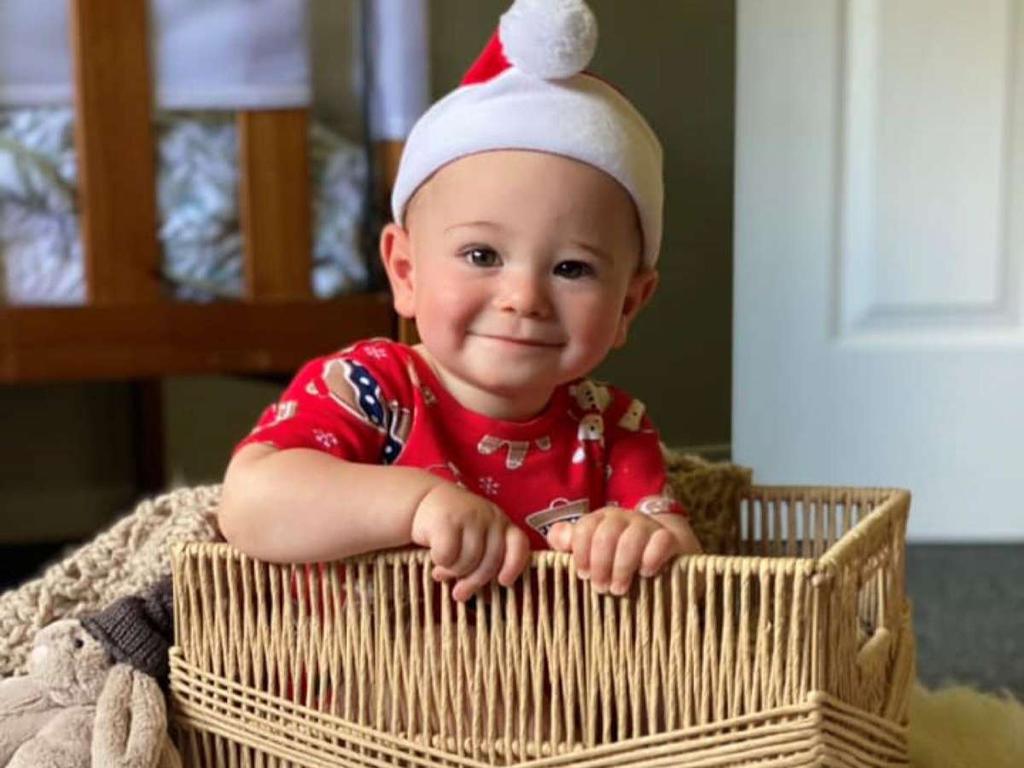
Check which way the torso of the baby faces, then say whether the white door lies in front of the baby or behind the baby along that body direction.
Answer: behind

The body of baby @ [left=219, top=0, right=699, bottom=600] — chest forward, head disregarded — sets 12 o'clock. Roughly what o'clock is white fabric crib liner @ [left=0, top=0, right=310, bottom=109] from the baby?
The white fabric crib liner is roughly at 5 o'clock from the baby.

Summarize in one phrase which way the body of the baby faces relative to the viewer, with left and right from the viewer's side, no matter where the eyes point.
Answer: facing the viewer

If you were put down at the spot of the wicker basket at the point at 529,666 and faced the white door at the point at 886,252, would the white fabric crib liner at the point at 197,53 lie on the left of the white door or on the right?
left

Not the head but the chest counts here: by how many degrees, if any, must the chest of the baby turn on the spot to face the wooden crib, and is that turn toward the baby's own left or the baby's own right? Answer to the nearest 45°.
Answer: approximately 135° to the baby's own right
